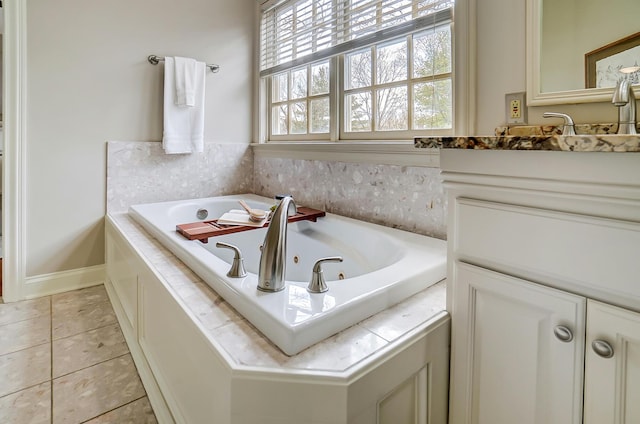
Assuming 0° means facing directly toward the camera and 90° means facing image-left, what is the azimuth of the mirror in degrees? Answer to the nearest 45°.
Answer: approximately 0°
